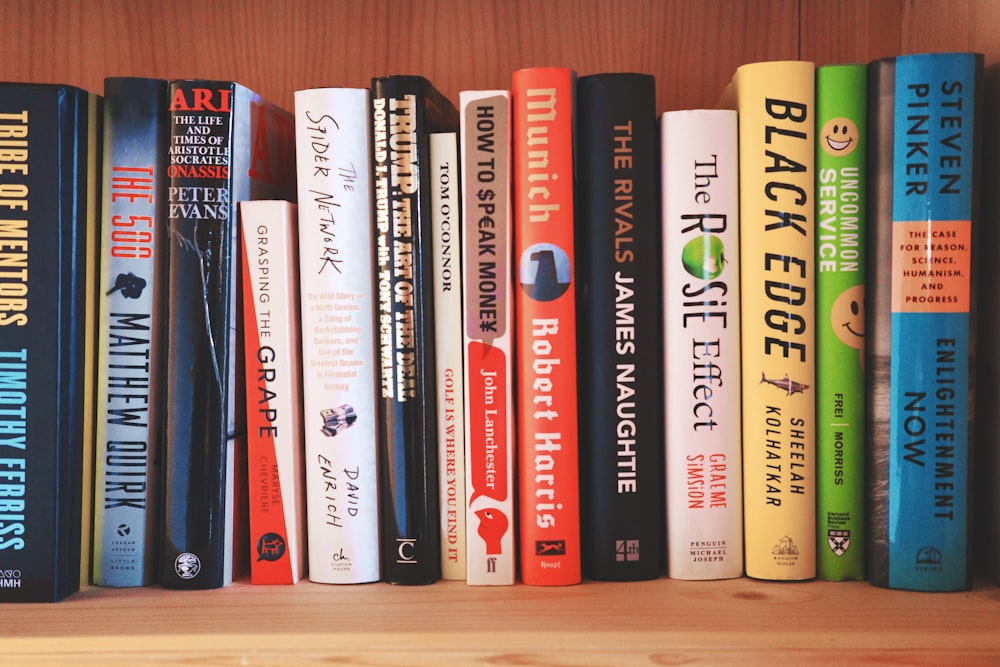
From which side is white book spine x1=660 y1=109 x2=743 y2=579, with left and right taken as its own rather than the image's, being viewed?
front

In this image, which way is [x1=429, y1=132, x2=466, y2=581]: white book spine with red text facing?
toward the camera

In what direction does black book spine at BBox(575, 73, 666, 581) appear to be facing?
toward the camera

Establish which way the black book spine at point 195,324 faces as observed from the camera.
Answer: facing the viewer
